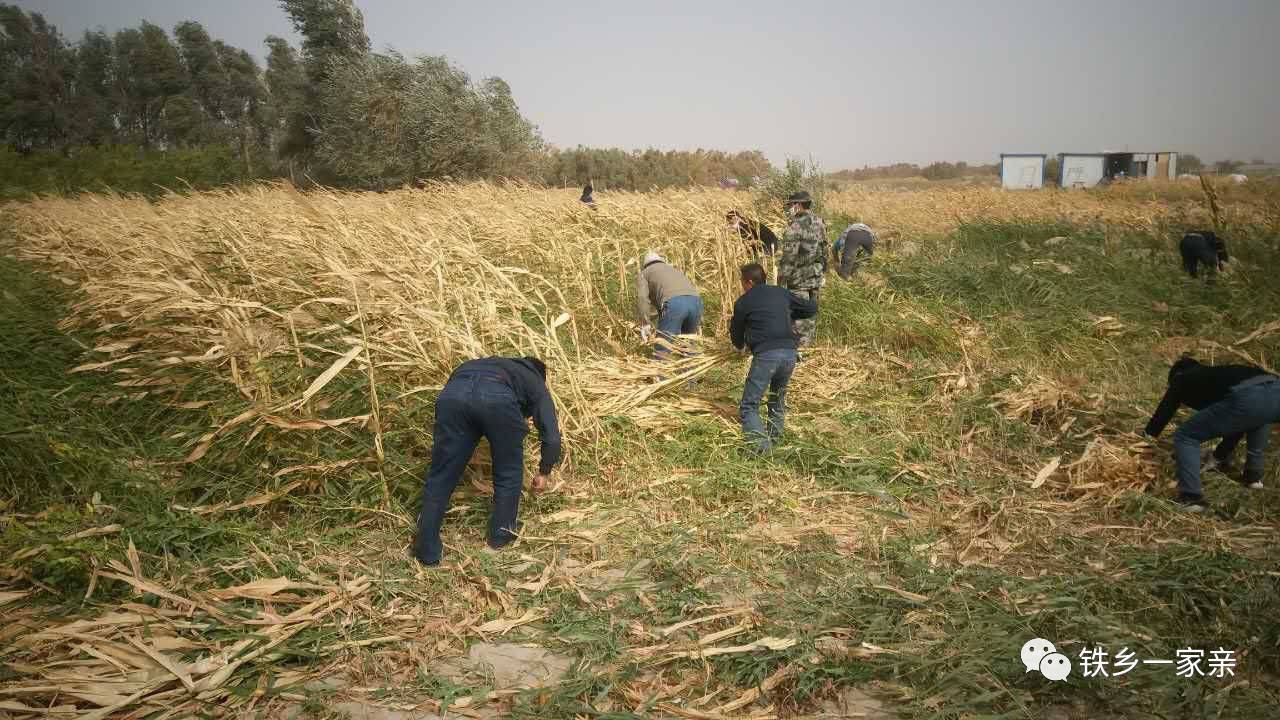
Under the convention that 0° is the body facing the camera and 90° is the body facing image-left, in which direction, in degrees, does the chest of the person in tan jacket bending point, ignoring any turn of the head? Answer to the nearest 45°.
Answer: approximately 135°

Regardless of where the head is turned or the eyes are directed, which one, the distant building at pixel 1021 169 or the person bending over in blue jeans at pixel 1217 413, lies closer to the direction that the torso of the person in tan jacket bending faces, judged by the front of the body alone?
the distant building

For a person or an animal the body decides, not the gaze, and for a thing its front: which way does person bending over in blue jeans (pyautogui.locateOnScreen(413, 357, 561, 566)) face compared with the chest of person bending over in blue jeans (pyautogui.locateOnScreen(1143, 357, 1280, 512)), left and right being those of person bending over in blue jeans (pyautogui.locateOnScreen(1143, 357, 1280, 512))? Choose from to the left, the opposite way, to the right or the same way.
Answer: to the right

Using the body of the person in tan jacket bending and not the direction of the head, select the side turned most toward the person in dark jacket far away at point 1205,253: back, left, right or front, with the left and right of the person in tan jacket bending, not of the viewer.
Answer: right

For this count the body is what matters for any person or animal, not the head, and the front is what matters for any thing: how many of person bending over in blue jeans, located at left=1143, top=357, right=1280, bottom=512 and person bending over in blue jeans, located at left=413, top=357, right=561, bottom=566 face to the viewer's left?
1

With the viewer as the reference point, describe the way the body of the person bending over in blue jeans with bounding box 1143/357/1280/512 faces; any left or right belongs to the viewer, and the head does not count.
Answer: facing to the left of the viewer

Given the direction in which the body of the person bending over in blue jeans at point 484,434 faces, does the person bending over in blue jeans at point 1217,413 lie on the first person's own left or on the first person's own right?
on the first person's own right

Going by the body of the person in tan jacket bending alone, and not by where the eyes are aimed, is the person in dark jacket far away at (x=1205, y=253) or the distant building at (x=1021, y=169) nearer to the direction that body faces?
the distant building

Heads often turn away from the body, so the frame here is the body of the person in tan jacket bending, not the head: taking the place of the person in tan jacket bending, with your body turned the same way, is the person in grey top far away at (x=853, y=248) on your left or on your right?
on your right

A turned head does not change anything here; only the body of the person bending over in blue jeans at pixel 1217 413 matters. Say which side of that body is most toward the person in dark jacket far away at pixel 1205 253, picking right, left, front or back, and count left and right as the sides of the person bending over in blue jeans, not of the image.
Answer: right
